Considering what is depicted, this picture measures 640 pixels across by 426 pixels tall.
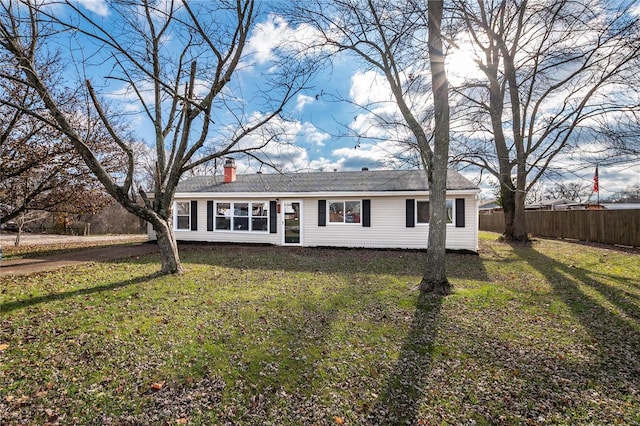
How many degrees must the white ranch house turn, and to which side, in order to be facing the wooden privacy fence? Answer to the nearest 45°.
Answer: approximately 90° to its left

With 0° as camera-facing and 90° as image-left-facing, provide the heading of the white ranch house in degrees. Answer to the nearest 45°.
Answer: approximately 0°

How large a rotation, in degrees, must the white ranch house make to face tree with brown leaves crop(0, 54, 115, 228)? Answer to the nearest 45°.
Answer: approximately 90° to its right
